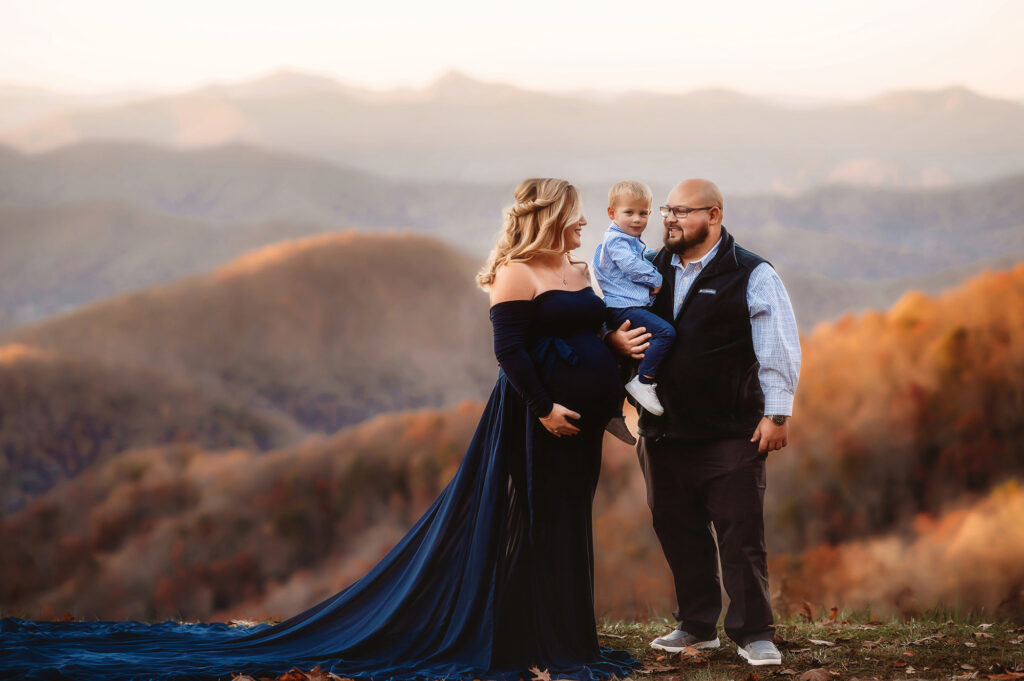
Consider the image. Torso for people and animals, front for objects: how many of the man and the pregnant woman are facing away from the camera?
0

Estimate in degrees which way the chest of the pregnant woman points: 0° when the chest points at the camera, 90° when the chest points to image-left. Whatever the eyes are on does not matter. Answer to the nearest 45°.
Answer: approximately 315°

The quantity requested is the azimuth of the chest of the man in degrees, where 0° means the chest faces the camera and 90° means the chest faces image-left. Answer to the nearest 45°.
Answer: approximately 45°

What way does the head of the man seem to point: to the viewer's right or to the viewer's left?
to the viewer's left

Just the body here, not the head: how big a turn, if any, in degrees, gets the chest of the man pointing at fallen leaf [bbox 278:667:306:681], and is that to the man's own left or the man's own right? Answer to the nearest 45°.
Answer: approximately 45° to the man's own right

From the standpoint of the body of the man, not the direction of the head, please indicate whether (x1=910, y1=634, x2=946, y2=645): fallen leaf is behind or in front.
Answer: behind

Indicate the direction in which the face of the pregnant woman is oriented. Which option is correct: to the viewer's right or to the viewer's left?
to the viewer's right
